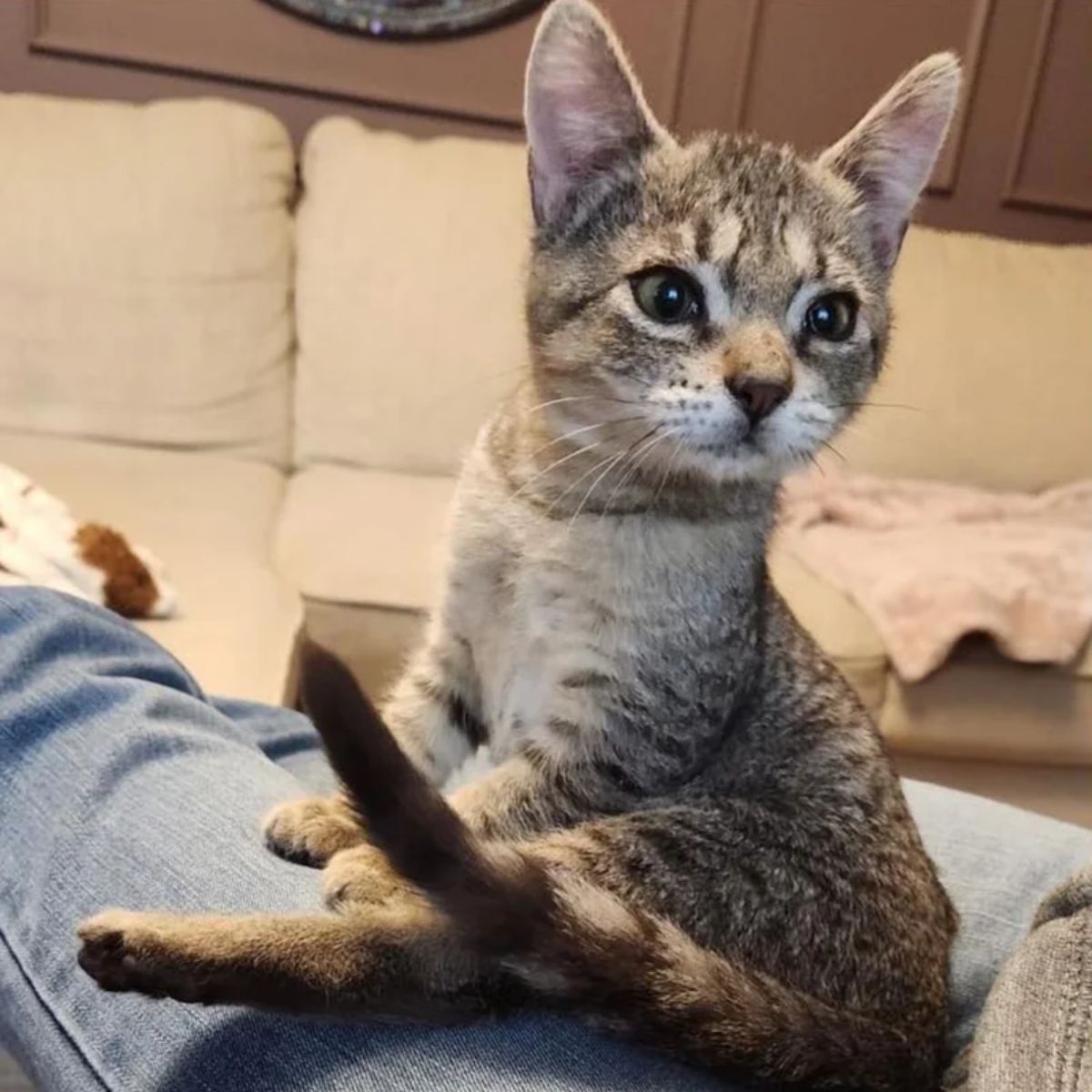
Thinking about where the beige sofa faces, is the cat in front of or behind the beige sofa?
in front

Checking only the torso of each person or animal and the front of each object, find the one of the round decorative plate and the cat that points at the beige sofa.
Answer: the round decorative plate

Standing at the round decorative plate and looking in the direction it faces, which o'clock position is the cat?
The cat is roughly at 12 o'clock from the round decorative plate.

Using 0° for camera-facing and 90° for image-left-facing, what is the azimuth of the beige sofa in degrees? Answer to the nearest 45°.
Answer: approximately 0°

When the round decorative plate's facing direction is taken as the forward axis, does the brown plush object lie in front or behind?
in front

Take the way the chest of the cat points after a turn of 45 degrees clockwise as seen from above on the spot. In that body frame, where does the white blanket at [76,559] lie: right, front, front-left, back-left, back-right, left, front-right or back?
front-right

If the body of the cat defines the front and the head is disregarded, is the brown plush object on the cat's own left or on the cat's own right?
on the cat's own right

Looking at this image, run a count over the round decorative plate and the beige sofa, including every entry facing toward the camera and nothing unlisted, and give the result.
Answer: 2

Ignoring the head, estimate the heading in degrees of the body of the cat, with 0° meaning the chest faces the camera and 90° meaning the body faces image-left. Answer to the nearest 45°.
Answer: approximately 45°
